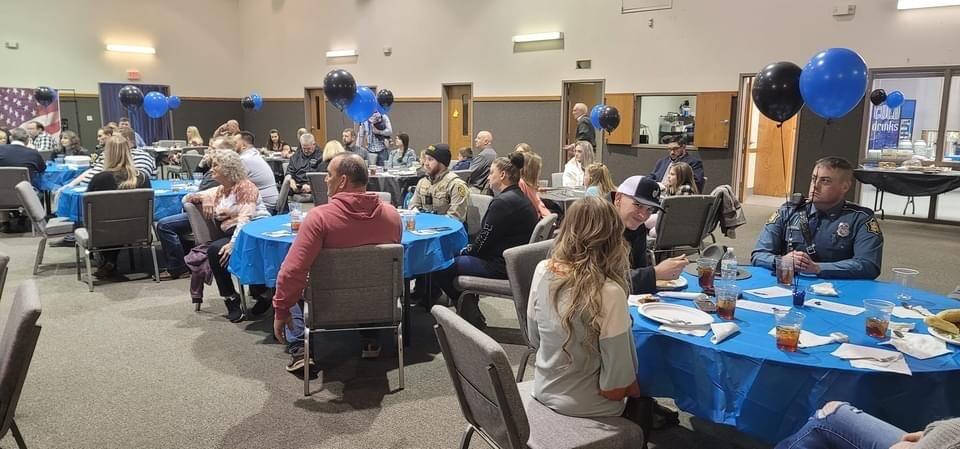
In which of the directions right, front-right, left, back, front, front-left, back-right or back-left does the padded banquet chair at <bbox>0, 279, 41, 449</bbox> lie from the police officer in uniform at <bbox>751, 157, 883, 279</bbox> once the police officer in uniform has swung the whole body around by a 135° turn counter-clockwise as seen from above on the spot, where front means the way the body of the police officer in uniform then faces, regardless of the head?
back-right

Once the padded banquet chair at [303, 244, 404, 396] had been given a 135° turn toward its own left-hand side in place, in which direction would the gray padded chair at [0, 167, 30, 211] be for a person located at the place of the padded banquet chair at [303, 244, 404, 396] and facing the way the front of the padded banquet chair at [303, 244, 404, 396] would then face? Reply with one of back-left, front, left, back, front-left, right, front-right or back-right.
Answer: right

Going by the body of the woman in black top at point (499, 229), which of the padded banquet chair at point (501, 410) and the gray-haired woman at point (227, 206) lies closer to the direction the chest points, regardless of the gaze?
the gray-haired woman

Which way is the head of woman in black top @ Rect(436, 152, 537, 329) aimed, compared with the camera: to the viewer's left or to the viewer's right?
to the viewer's left

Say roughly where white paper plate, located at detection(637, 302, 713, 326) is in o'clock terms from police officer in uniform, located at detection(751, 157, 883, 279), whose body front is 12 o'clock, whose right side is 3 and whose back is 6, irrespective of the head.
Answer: The white paper plate is roughly at 1 o'clock from the police officer in uniform.

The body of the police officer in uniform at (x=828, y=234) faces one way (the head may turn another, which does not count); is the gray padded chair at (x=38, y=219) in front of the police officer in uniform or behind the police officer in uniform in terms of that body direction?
in front

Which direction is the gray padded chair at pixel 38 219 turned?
to the viewer's right

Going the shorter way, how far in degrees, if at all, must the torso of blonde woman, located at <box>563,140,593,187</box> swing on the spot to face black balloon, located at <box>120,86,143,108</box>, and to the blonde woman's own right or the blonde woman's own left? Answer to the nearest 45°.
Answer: approximately 45° to the blonde woman's own right

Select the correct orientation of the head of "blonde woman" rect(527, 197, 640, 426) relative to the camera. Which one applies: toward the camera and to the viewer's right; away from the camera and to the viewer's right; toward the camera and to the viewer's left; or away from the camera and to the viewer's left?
away from the camera and to the viewer's right

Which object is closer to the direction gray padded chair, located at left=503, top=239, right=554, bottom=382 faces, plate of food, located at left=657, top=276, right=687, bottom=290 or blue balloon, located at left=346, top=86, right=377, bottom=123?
the plate of food

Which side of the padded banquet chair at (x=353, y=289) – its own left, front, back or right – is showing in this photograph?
back

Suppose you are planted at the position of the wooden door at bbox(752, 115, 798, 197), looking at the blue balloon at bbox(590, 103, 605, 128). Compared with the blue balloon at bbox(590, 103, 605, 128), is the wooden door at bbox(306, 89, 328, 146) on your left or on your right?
right

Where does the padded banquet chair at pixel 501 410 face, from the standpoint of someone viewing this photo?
facing away from the viewer and to the right of the viewer

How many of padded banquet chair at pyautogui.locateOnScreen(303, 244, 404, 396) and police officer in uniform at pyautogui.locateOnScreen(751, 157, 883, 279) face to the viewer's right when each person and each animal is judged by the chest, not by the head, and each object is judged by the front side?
0
